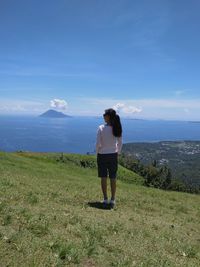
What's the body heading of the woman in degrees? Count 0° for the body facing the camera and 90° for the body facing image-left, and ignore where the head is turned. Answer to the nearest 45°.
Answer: approximately 180°

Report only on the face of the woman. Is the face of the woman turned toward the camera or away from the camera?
away from the camera
